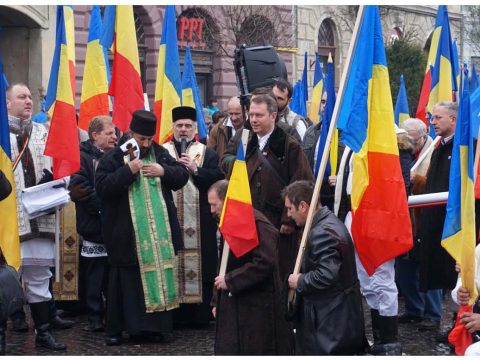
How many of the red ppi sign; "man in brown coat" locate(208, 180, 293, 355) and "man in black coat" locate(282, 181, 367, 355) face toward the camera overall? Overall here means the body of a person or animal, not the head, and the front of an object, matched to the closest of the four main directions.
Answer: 1

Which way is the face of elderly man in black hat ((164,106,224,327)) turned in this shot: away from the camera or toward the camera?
toward the camera

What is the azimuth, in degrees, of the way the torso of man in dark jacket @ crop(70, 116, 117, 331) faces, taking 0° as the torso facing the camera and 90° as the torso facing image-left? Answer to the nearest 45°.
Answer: approximately 315°

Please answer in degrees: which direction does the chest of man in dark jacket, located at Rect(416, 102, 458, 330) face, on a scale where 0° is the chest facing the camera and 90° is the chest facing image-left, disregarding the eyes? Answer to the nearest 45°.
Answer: approximately 45°

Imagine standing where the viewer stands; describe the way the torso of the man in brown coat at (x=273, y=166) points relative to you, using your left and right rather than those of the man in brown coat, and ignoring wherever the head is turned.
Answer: facing the viewer and to the left of the viewer

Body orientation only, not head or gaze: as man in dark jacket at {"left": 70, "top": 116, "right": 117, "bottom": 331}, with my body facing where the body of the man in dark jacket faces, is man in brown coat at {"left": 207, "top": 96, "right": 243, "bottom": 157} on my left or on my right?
on my left

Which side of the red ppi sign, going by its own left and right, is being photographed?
front
